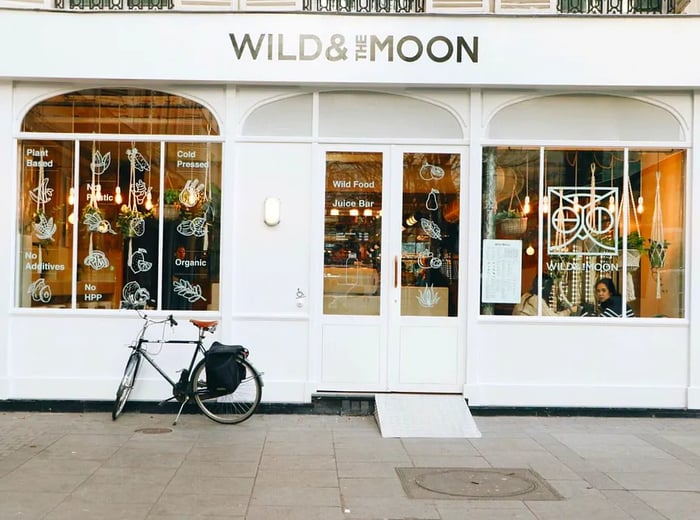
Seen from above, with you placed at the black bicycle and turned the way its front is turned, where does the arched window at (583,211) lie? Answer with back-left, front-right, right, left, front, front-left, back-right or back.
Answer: back

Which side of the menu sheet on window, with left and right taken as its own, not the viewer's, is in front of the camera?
front

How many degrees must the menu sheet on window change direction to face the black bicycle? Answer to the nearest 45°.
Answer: approximately 90° to its right

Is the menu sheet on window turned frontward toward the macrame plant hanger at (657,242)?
no

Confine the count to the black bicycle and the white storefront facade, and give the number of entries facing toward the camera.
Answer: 1

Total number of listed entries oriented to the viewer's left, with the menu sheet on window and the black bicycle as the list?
1

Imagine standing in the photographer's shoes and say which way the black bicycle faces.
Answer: facing to the left of the viewer

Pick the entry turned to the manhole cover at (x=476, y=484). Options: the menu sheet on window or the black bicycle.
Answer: the menu sheet on window

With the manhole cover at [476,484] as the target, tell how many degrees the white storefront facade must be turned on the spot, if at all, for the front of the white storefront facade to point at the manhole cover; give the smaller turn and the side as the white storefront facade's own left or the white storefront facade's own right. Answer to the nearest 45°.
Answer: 0° — it already faces it

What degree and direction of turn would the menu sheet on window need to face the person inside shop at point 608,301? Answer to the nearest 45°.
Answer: approximately 90° to its left

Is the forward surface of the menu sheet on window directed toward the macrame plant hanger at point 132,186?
no

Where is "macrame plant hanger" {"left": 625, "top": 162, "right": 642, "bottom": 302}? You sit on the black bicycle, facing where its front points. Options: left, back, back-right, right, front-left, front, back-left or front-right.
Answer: back

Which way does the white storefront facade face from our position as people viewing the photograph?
facing the viewer

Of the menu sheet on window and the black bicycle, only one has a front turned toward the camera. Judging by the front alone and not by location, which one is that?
the menu sheet on window

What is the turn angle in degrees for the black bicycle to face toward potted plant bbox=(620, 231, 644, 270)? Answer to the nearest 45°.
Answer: approximately 180°
